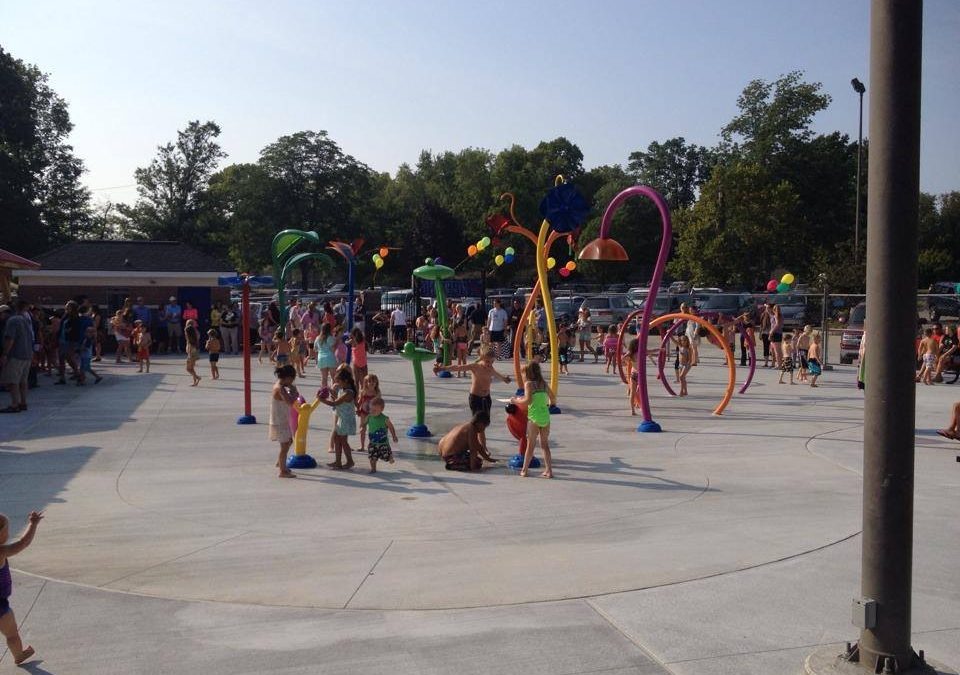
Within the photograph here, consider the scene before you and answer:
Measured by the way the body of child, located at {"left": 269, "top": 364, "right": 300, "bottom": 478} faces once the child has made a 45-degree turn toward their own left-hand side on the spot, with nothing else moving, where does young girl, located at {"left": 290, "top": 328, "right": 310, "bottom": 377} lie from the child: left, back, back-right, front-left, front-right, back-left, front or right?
front-left

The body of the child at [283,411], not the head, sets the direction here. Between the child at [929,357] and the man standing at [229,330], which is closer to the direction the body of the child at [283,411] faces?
the child

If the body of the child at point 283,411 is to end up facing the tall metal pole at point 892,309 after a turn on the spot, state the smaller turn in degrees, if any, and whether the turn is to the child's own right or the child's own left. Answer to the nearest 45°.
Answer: approximately 45° to the child's own right

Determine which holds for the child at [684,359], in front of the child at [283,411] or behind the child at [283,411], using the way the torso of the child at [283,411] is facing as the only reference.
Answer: in front

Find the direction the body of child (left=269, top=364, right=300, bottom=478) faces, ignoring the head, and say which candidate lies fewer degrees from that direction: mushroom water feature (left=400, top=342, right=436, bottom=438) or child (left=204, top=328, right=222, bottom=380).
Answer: the mushroom water feature

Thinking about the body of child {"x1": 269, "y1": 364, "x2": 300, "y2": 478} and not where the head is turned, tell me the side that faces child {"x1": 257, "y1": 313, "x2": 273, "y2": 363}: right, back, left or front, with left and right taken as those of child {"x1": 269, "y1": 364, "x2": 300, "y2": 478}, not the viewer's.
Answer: left

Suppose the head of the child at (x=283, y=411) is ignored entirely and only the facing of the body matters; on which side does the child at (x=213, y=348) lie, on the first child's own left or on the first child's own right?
on the first child's own left

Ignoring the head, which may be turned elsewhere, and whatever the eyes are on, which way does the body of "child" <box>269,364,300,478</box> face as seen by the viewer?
to the viewer's right

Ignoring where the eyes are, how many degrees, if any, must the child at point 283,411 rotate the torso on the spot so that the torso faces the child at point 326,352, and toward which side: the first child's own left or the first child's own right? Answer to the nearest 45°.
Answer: approximately 90° to the first child's own left

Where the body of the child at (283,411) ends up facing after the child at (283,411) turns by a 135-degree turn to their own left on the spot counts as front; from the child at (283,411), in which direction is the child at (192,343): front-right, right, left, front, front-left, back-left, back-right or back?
front-right

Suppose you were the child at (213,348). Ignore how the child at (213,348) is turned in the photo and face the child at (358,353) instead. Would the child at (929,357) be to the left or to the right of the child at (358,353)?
left

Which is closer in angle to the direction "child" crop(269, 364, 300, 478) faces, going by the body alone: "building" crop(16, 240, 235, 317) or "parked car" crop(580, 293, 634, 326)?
the parked car

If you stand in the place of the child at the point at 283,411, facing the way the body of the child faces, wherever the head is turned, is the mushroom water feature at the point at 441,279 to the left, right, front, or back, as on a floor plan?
left

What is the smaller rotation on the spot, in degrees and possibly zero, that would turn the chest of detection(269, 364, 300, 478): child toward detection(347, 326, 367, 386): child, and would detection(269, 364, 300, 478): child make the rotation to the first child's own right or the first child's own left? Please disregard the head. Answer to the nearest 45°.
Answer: approximately 90° to the first child's own left

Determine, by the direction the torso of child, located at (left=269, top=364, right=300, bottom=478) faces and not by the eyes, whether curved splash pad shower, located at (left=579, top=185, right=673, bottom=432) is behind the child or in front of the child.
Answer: in front

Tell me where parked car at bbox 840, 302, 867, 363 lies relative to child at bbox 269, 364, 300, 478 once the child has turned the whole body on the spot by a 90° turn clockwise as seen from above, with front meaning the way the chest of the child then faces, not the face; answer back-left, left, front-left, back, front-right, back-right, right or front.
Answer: back-left

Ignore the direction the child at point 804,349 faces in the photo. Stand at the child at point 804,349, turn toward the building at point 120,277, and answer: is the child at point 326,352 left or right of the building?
left

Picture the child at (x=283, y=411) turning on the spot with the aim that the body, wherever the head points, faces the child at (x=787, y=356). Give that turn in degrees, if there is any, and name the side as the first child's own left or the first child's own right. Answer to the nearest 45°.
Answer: approximately 45° to the first child's own left

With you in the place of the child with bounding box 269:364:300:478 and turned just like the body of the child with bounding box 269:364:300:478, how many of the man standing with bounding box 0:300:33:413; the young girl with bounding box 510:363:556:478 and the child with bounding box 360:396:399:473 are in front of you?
2

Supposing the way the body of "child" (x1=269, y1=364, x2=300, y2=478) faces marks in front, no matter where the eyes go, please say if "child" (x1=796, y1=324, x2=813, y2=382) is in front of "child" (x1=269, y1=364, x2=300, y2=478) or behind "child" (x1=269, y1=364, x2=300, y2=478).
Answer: in front

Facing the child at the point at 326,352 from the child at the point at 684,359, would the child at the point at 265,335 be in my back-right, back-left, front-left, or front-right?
front-right
